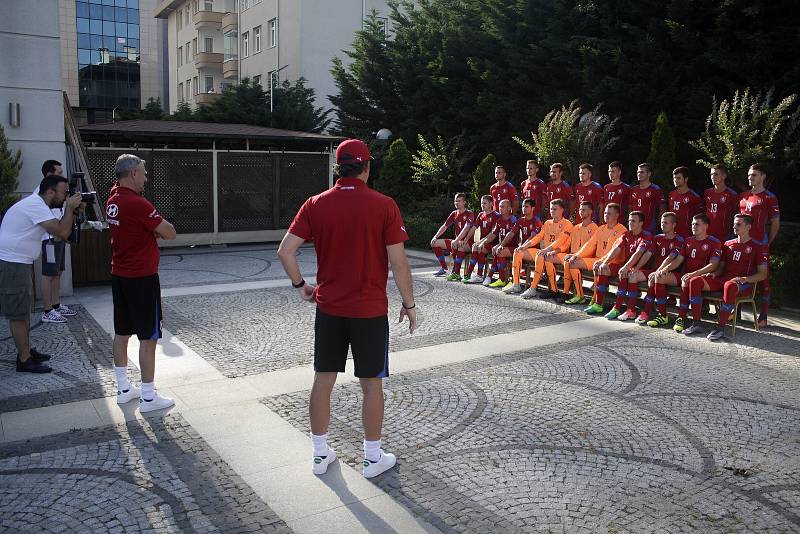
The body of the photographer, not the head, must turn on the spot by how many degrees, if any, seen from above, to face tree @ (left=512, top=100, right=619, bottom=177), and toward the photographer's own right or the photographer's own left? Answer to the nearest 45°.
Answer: approximately 45° to the photographer's own left

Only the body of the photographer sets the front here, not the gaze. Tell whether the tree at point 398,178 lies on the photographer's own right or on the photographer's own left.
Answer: on the photographer's own left

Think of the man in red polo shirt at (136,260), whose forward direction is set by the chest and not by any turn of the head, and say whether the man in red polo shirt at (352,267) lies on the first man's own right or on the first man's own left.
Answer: on the first man's own right

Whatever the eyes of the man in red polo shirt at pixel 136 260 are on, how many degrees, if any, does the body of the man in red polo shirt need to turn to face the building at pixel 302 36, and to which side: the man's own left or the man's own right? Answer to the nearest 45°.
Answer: approximately 45° to the man's own left

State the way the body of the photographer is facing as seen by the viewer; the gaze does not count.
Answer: to the viewer's right

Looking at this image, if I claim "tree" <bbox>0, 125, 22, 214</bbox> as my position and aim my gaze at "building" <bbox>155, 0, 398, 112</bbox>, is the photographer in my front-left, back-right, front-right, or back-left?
back-right

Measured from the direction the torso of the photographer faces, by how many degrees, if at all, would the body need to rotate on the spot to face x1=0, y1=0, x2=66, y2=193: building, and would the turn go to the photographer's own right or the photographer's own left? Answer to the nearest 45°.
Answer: approximately 90° to the photographer's own left

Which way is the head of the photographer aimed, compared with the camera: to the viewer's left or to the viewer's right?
to the viewer's right

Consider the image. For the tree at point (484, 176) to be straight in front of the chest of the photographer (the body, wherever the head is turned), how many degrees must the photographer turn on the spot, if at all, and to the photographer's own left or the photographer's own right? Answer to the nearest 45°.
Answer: approximately 45° to the photographer's own left

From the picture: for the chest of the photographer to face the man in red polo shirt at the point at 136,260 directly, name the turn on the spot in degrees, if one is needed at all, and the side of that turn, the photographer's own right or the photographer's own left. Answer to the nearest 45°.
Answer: approximately 45° to the photographer's own right

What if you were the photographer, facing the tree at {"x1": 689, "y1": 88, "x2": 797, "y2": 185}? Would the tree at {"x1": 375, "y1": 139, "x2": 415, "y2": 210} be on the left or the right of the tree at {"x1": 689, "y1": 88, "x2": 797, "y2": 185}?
left

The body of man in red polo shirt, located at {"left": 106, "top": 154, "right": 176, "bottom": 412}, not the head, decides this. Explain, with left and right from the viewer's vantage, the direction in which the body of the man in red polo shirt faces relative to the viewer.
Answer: facing away from the viewer and to the right of the viewer
